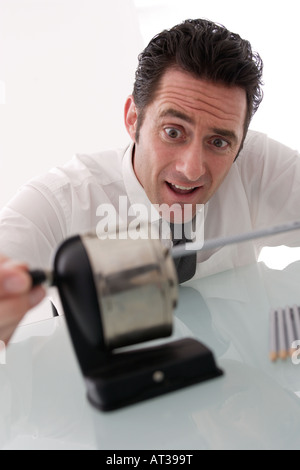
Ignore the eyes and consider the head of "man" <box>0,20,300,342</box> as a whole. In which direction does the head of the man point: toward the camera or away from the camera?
toward the camera

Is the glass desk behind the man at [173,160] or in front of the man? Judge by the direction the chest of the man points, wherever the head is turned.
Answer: in front

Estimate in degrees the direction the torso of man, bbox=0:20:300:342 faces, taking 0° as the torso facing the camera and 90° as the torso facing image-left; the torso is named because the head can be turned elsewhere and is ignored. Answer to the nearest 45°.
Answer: approximately 0°

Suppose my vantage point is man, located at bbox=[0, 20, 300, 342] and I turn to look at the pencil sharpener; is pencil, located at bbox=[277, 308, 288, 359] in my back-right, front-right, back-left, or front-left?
front-left

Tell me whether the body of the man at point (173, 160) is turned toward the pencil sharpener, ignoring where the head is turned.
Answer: yes
